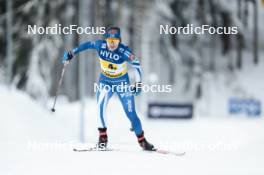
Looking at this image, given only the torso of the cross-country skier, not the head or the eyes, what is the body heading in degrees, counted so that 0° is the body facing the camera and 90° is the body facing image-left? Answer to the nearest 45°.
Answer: approximately 0°
